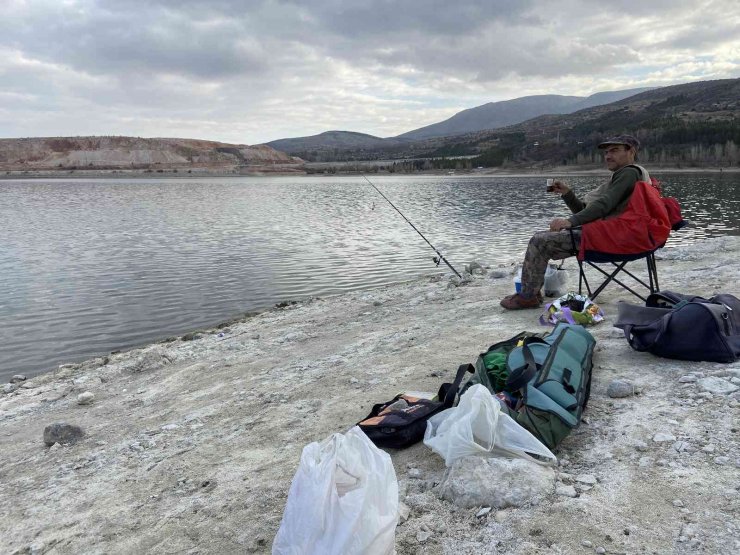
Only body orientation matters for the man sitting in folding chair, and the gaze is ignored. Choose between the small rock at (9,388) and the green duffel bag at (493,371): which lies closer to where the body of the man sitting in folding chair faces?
the small rock

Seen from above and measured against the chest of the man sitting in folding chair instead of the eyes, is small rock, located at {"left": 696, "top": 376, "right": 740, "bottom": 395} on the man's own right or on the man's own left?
on the man's own left

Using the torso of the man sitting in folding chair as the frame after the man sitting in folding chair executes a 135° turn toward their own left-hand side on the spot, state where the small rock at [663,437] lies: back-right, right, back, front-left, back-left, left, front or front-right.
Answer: front-right

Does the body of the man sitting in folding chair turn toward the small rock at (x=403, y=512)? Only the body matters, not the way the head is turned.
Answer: no

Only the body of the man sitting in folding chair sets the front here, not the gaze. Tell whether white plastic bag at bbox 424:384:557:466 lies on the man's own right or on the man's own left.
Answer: on the man's own left

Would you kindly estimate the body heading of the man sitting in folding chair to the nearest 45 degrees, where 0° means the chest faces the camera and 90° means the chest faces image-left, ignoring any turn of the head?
approximately 90°

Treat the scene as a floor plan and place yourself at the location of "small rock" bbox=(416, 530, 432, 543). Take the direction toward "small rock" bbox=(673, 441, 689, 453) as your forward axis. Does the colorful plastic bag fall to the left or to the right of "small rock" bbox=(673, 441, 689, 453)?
left

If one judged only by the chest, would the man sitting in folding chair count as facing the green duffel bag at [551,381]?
no

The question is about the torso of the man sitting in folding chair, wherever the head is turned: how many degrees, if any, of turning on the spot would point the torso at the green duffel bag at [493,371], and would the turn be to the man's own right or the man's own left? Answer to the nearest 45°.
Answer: approximately 90° to the man's own left

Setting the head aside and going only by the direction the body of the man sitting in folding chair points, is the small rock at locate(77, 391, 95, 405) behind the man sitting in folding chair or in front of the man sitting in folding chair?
in front

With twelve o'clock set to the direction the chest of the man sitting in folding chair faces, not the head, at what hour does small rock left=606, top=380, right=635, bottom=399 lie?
The small rock is roughly at 9 o'clock from the man sitting in folding chair.

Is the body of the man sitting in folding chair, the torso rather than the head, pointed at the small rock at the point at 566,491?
no

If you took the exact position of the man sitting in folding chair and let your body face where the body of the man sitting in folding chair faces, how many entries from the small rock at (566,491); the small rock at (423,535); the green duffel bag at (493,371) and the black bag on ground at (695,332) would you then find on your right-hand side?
0

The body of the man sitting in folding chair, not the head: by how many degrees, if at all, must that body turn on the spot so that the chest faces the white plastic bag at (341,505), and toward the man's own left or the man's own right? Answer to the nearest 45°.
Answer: approximately 90° to the man's own left
